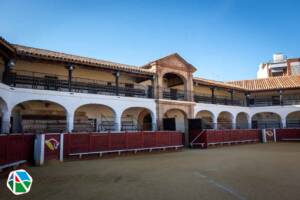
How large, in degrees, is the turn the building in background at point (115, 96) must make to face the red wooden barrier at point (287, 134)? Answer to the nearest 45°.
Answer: approximately 90° to its left

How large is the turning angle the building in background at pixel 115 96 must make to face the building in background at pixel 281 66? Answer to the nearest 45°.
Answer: approximately 90° to its left
